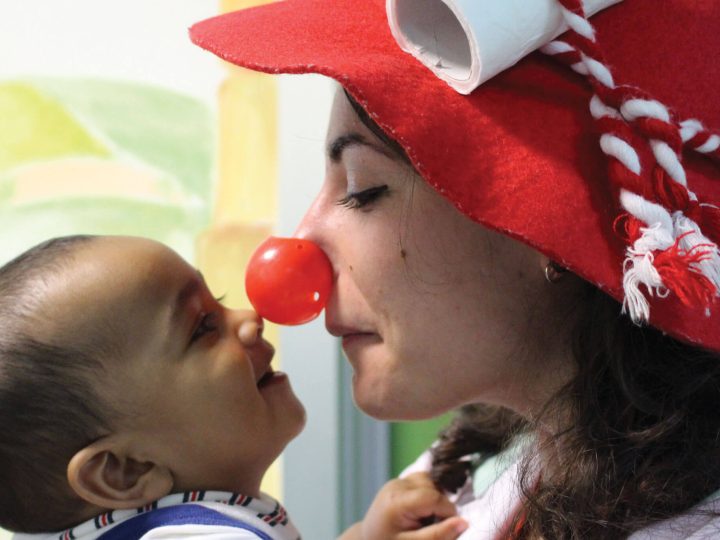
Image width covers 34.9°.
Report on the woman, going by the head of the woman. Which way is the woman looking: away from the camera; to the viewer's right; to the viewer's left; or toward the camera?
to the viewer's left

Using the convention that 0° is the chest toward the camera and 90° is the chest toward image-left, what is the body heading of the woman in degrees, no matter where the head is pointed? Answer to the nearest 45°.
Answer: approximately 90°

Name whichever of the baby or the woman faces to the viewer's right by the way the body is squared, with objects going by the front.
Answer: the baby

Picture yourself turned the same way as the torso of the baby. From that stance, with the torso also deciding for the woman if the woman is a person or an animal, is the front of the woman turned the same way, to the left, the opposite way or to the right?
the opposite way

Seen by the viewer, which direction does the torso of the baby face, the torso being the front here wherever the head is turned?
to the viewer's right

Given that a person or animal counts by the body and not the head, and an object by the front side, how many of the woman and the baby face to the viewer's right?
1

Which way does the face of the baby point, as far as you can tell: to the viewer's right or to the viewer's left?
to the viewer's right
